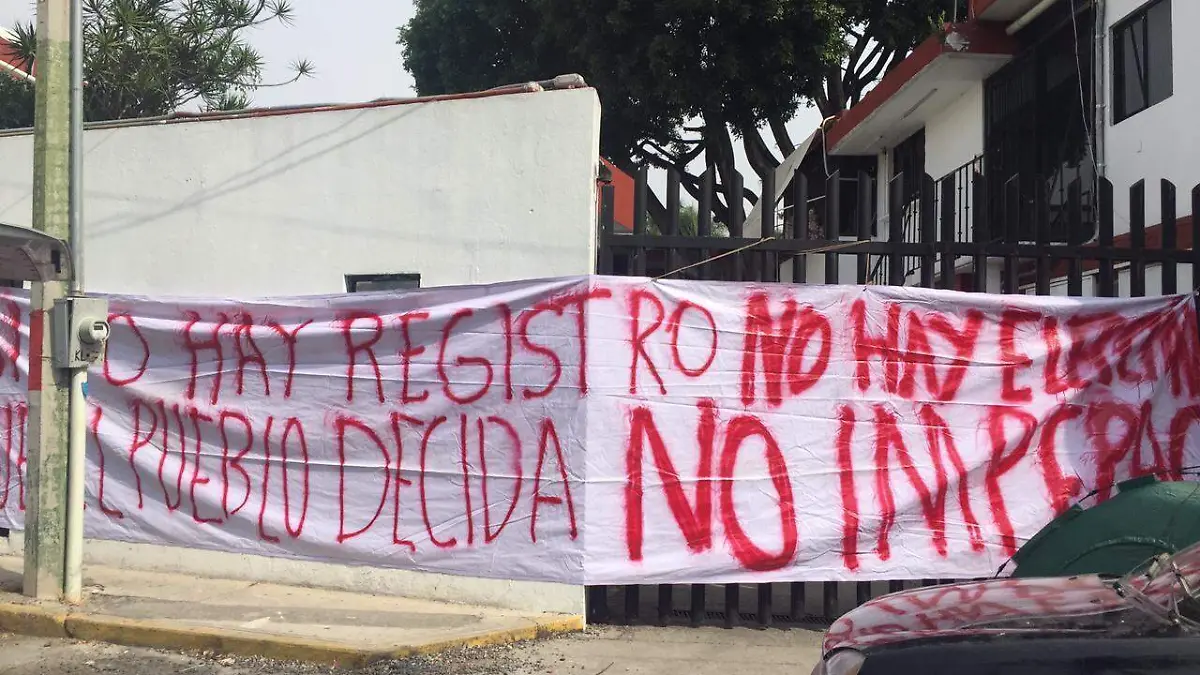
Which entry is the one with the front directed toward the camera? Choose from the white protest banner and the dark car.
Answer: the white protest banner

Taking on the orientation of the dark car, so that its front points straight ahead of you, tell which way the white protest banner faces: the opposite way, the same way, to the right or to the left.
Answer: to the left

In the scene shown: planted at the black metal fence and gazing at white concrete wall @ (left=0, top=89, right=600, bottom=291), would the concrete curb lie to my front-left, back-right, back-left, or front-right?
front-left

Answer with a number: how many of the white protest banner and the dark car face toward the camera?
1

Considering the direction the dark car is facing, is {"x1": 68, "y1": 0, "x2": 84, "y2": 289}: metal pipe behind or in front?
in front

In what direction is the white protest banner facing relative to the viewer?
toward the camera

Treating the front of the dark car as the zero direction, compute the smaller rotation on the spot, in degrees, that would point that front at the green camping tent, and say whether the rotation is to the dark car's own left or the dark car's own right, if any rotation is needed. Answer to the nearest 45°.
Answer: approximately 90° to the dark car's own right

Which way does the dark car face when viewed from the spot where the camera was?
facing to the left of the viewer

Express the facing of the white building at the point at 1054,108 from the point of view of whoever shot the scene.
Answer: facing the viewer and to the left of the viewer

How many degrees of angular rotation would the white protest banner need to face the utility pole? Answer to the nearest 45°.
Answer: approximately 90° to its right

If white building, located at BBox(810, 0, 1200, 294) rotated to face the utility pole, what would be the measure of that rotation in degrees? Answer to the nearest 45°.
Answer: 0° — it already faces it

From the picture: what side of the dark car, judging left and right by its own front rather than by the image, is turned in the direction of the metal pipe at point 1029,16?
right
